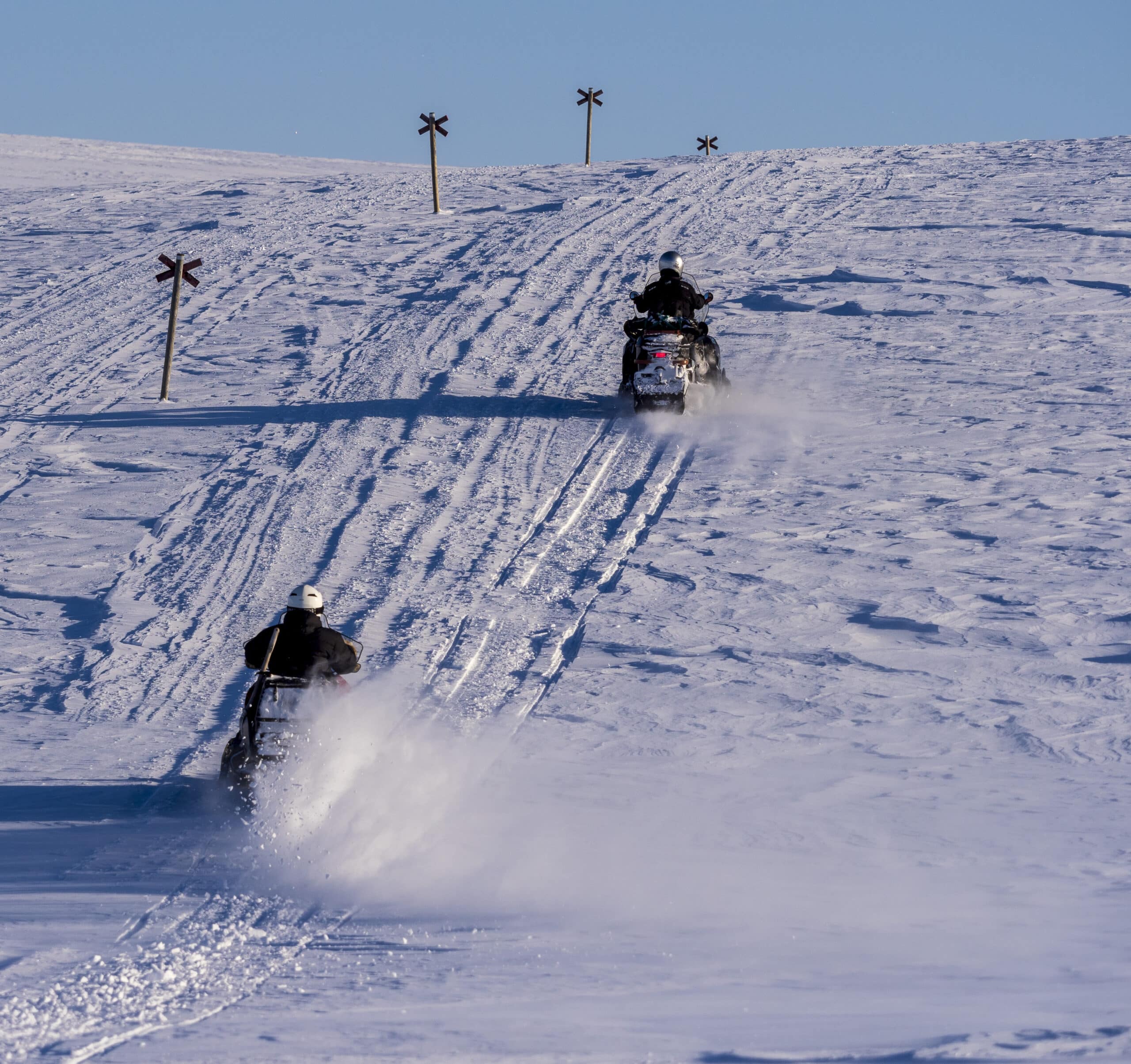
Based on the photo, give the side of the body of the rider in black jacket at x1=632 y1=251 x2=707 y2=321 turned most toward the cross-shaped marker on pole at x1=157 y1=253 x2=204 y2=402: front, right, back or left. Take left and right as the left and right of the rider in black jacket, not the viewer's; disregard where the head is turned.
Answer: left

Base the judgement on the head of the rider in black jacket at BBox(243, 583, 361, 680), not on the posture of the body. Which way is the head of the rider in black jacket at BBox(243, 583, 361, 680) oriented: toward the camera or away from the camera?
away from the camera

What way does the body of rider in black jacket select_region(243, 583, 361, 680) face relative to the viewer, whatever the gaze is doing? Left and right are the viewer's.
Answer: facing away from the viewer

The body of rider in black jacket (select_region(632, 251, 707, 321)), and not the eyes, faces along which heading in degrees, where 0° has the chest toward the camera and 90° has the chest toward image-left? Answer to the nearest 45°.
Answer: approximately 180°

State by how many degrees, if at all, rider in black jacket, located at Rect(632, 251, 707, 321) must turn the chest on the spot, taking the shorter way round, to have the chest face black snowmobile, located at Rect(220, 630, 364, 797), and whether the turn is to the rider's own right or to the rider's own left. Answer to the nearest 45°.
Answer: approximately 180°

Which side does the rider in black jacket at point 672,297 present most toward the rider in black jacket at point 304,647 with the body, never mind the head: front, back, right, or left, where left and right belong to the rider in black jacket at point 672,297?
back

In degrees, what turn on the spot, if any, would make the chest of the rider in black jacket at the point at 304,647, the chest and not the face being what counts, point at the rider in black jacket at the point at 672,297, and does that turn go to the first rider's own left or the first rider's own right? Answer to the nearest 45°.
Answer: approximately 45° to the first rider's own right

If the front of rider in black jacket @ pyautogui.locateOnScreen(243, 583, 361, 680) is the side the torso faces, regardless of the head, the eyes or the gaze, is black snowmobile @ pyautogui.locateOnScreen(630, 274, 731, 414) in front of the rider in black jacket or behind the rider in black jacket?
in front

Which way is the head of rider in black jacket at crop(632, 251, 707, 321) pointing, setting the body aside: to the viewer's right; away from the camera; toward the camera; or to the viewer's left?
away from the camera

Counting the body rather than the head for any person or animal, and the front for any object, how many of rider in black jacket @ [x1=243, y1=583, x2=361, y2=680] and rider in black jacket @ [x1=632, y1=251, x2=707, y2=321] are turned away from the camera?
2
